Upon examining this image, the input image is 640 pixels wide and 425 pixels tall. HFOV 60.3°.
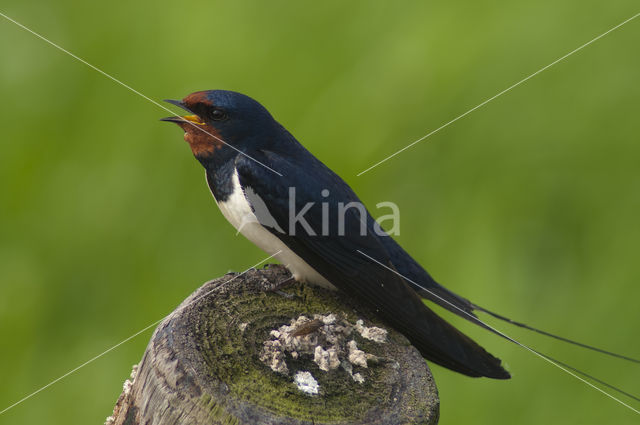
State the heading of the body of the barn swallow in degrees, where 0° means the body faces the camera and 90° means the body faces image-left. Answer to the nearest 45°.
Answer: approximately 90°
